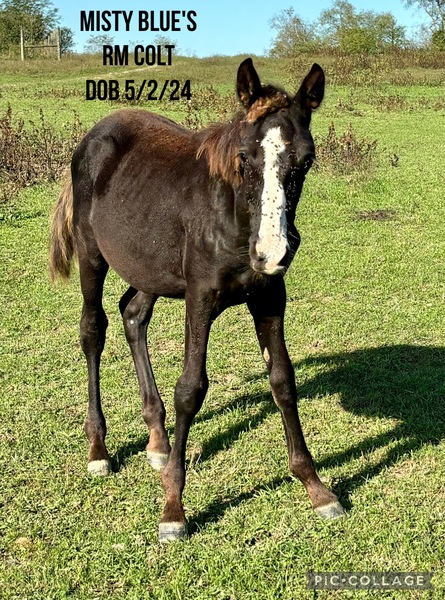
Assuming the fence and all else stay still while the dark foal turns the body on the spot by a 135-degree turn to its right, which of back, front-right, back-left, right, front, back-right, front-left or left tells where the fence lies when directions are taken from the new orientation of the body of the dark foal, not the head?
right

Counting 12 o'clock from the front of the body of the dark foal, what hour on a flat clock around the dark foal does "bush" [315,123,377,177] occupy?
The bush is roughly at 8 o'clock from the dark foal.

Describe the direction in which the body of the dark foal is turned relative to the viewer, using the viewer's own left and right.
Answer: facing the viewer and to the right of the viewer

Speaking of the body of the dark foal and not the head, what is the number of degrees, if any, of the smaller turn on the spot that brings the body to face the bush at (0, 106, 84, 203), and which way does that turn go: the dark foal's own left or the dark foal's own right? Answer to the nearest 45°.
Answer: approximately 135° to the dark foal's own left
